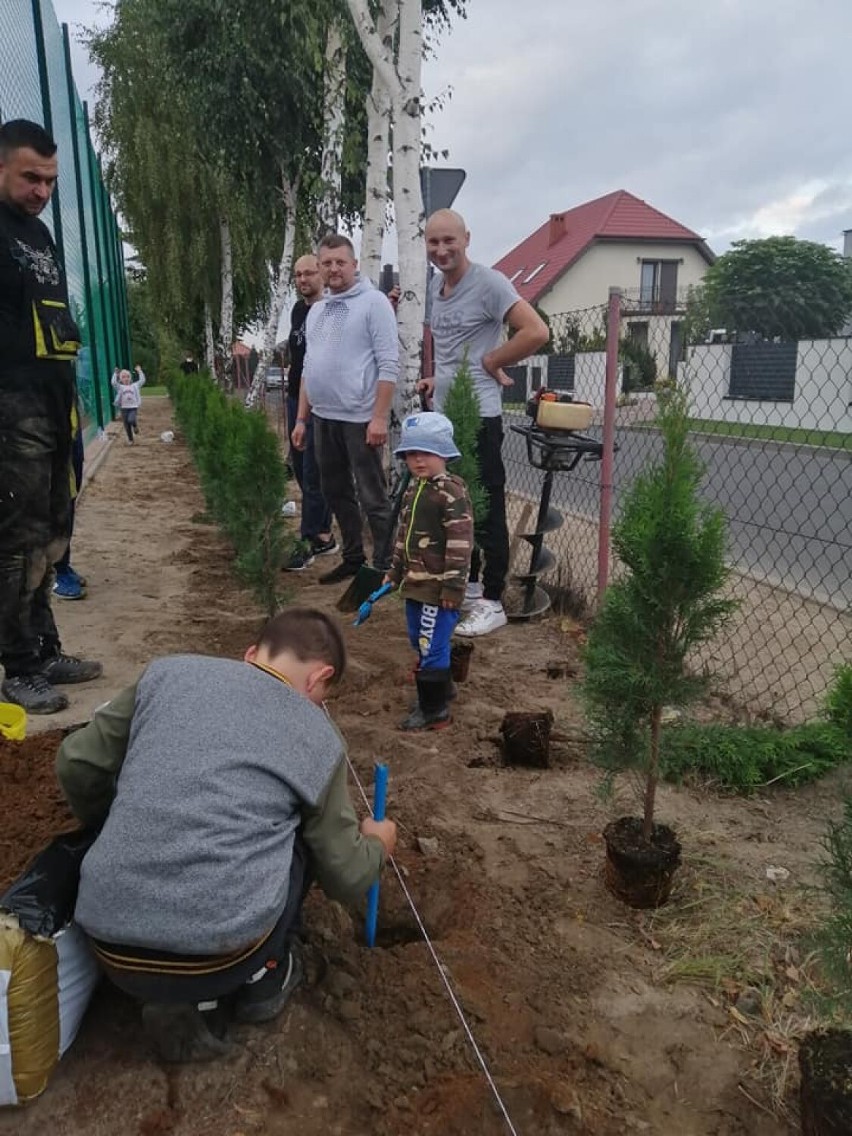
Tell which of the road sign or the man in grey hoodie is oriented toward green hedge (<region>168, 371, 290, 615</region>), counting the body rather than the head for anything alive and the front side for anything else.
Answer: the man in grey hoodie

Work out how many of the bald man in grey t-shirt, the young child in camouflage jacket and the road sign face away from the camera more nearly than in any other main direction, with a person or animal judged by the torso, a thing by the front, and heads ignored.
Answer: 1

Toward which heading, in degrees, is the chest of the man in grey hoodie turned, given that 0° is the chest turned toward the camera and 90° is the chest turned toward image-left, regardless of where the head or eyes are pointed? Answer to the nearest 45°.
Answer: approximately 45°

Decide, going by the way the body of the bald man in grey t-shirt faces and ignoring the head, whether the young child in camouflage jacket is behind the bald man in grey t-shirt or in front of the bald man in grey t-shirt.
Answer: in front

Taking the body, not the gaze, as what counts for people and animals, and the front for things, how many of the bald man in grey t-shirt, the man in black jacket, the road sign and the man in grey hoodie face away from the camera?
1

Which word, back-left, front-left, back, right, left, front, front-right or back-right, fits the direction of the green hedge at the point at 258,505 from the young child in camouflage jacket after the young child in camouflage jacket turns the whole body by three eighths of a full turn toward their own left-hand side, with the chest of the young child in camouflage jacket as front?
back-left

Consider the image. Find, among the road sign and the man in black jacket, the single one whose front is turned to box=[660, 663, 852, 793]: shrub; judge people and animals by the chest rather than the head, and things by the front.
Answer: the man in black jacket

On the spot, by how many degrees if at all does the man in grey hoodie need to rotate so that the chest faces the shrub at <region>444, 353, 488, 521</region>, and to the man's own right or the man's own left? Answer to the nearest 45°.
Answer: approximately 90° to the man's own left

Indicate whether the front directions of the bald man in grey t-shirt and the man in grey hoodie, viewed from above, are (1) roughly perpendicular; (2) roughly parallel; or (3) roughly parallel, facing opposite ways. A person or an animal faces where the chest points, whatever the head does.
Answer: roughly parallel

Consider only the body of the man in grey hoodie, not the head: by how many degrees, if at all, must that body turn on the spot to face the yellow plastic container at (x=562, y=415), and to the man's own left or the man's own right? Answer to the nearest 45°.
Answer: approximately 90° to the man's own left

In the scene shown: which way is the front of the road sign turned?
away from the camera

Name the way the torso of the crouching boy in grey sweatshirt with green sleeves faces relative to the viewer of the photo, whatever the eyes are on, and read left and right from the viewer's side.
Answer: facing away from the viewer and to the right of the viewer

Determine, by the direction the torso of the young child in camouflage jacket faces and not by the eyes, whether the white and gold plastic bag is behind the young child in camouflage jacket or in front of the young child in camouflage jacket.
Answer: in front

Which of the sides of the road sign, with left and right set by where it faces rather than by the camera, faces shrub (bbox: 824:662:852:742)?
back

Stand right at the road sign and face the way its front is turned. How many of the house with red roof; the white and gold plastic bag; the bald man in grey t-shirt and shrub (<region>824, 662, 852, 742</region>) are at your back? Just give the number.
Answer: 3

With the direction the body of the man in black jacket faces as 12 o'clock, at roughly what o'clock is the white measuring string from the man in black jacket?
The white measuring string is roughly at 1 o'clock from the man in black jacket.

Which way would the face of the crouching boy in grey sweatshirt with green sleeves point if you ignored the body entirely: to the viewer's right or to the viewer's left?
to the viewer's right

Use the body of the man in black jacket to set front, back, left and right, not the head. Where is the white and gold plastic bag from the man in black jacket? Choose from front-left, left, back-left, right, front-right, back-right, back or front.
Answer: front-right

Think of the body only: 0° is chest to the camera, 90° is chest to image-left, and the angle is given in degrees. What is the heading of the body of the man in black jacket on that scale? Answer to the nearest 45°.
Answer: approximately 315°

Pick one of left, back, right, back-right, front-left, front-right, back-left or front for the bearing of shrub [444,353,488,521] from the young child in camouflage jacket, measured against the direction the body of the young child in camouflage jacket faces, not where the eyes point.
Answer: back-right

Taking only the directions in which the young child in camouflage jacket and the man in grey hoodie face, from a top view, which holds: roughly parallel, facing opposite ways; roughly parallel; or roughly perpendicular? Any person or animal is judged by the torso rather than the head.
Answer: roughly parallel

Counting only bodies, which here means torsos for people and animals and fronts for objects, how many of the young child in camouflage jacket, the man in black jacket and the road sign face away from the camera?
1
